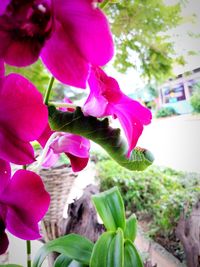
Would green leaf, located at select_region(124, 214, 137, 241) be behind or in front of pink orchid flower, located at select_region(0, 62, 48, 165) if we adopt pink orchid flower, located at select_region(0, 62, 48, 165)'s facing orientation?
behind

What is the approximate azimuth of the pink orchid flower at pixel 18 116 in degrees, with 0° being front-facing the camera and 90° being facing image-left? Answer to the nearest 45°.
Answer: approximately 0°

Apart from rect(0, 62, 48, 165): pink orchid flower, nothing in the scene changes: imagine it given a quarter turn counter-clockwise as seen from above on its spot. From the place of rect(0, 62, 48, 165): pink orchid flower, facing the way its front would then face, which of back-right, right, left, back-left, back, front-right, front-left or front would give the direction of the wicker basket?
left

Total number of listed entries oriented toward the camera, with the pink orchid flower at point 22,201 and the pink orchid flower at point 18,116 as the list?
2

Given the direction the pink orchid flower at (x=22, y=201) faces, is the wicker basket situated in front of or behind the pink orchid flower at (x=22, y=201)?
behind

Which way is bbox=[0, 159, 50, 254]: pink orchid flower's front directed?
toward the camera

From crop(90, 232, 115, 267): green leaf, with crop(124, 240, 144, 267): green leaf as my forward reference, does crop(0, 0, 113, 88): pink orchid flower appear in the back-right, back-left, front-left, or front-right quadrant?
back-right
